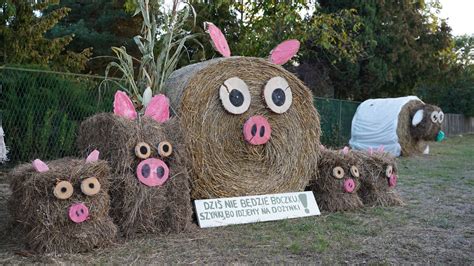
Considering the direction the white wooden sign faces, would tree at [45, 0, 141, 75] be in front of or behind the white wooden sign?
behind

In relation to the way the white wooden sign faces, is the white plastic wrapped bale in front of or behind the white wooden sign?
behind

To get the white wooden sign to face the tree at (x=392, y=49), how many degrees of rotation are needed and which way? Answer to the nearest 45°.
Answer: approximately 180°

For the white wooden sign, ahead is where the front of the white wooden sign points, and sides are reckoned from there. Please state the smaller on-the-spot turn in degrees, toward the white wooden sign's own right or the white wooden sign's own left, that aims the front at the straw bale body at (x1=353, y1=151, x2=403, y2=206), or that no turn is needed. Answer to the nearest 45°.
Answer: approximately 135° to the white wooden sign's own left

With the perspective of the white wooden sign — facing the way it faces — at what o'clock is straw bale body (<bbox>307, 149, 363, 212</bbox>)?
The straw bale body is roughly at 8 o'clock from the white wooden sign.

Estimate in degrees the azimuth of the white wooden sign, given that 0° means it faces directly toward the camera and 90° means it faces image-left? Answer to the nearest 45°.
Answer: approximately 0°

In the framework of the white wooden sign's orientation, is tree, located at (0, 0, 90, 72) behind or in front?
behind

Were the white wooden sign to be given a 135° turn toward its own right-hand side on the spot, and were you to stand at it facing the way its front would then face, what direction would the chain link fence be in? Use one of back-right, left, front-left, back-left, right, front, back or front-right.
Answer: front
